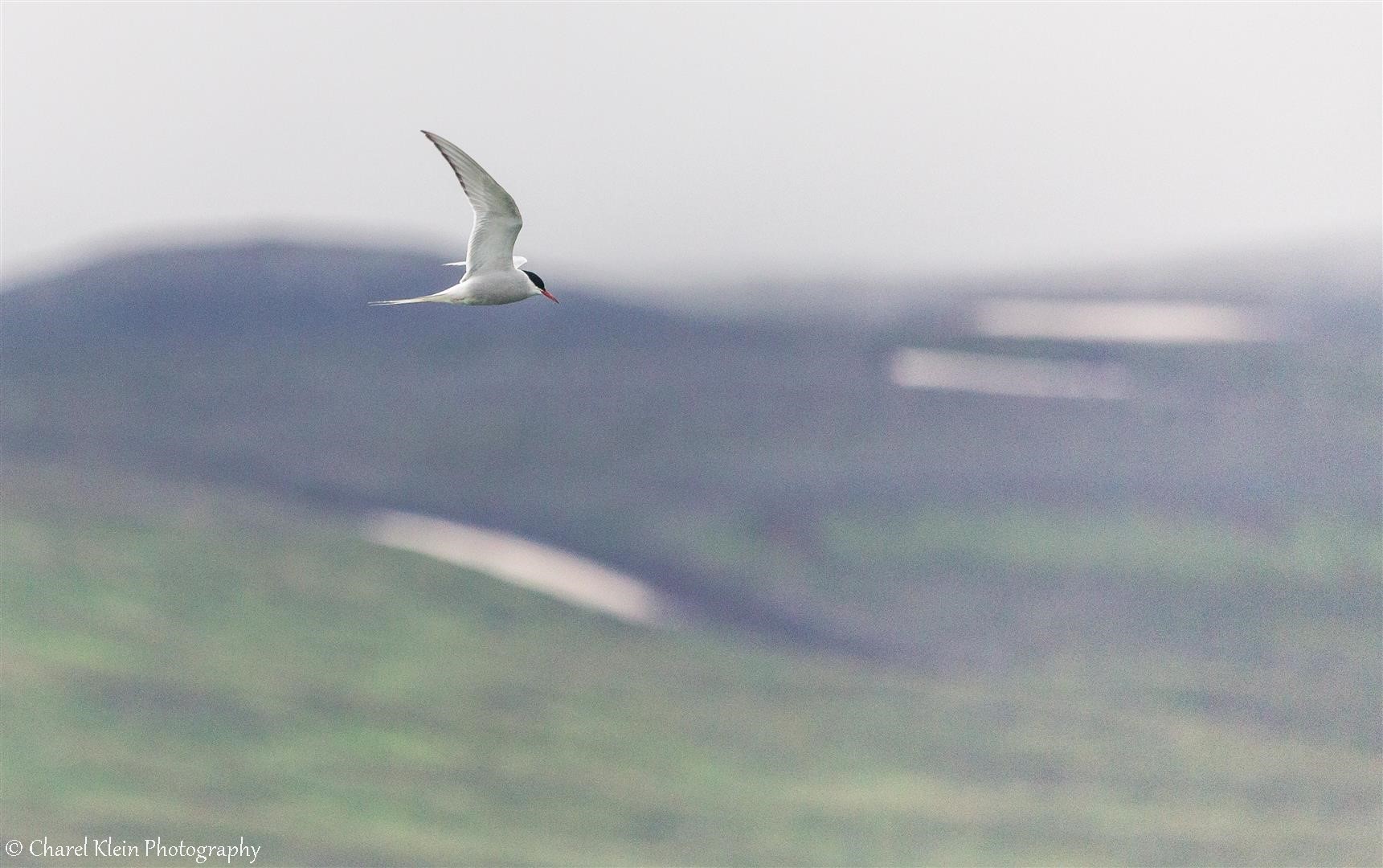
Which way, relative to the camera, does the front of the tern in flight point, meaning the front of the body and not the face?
to the viewer's right
